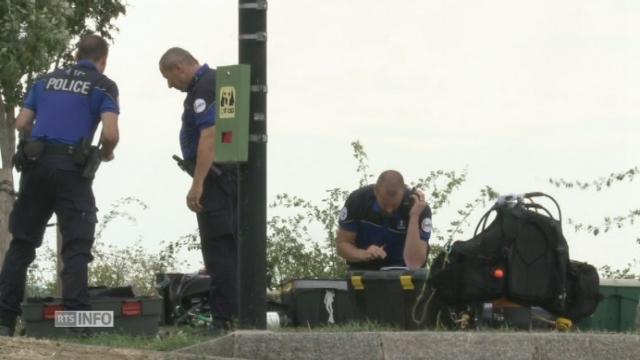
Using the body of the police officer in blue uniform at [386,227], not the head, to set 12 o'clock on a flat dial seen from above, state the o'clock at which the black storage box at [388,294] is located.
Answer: The black storage box is roughly at 12 o'clock from the police officer in blue uniform.

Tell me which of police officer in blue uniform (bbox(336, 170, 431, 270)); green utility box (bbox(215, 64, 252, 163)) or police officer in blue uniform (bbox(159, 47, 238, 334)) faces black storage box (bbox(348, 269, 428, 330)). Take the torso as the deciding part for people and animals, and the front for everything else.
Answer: police officer in blue uniform (bbox(336, 170, 431, 270))

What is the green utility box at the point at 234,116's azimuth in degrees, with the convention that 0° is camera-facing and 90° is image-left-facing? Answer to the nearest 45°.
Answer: approximately 45°

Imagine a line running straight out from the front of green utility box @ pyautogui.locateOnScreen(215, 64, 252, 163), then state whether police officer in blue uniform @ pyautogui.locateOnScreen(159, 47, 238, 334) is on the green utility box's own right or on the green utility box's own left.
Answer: on the green utility box's own right

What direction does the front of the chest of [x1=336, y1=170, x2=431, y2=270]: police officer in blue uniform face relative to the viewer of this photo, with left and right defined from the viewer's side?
facing the viewer

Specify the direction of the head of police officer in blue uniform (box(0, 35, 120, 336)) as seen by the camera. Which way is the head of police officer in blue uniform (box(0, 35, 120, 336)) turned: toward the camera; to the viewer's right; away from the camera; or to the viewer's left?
away from the camera
